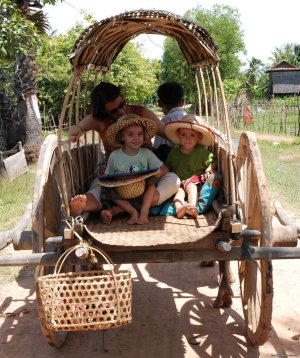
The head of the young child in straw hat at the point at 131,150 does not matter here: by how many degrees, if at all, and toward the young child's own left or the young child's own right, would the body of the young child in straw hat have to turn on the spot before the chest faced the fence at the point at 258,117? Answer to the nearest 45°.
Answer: approximately 180°

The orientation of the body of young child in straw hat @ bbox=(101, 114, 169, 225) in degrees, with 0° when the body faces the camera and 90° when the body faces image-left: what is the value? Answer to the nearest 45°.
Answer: approximately 0°

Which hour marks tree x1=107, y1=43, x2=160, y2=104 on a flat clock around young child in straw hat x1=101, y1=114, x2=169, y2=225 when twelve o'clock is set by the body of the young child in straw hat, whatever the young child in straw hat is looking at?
The tree is roughly at 6 o'clock from the young child in straw hat.

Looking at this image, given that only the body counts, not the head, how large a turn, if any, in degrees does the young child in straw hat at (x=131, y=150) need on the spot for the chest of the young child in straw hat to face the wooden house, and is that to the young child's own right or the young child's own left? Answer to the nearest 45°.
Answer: approximately 180°

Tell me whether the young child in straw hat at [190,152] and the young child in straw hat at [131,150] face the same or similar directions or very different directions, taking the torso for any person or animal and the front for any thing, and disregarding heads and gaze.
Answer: same or similar directions

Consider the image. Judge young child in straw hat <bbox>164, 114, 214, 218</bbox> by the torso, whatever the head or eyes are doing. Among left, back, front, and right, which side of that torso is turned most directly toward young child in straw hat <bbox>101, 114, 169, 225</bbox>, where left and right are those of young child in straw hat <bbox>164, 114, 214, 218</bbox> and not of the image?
right

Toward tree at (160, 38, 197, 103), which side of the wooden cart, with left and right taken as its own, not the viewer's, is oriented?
front

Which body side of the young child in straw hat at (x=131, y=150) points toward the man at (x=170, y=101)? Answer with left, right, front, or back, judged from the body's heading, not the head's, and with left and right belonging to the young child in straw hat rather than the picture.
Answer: back

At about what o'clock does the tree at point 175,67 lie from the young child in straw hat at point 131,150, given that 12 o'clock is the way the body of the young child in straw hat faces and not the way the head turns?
The tree is roughly at 6 o'clock from the young child in straw hat.

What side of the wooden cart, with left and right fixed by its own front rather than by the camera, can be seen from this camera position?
back

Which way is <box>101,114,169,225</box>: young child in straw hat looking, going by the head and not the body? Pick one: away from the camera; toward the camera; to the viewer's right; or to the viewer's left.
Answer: toward the camera

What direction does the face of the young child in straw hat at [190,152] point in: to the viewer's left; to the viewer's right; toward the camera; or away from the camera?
toward the camera

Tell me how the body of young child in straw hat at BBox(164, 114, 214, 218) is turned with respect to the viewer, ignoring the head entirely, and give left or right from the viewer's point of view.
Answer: facing the viewer

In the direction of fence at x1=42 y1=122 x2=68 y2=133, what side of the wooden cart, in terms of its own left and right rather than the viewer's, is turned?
front

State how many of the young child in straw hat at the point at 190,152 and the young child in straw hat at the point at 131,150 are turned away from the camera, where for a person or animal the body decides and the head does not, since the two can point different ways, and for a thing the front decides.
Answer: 0

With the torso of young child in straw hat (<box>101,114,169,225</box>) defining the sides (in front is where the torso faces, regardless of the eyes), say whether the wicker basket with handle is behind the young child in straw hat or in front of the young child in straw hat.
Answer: in front
